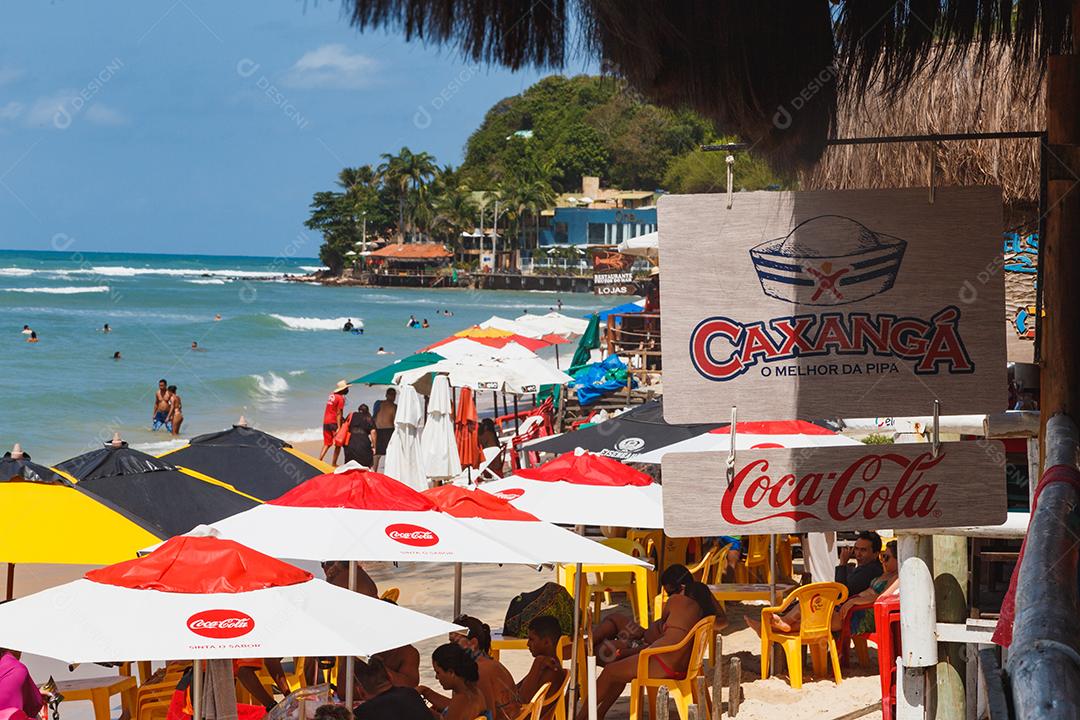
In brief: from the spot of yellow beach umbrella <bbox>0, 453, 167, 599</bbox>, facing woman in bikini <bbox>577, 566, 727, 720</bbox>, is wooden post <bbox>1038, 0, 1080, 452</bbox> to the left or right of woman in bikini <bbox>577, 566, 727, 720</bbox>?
right
